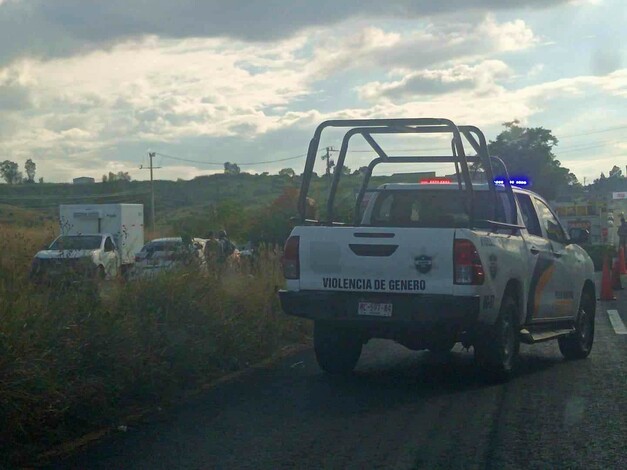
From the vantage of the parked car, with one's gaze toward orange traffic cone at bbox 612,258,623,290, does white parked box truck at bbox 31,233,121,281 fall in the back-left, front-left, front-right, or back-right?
back-right

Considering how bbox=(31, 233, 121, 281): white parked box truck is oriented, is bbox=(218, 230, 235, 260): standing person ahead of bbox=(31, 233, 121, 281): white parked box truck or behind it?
behind

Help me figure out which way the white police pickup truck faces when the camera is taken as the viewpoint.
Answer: facing away from the viewer and to the right of the viewer

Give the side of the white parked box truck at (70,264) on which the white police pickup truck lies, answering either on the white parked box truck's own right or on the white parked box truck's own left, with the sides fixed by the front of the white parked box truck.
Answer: on the white parked box truck's own left
